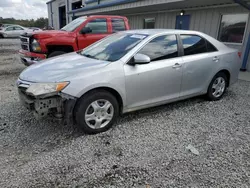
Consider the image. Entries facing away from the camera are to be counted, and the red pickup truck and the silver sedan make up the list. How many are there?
0

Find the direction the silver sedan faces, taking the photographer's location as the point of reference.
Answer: facing the viewer and to the left of the viewer

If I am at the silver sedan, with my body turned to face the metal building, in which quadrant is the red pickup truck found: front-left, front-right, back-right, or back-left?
front-left

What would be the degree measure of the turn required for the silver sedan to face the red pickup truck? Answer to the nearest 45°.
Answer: approximately 90° to its right

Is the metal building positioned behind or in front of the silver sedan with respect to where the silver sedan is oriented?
behind

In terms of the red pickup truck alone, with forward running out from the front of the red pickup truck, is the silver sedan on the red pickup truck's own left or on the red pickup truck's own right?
on the red pickup truck's own left

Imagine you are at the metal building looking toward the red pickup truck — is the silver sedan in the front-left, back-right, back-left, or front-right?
front-left
